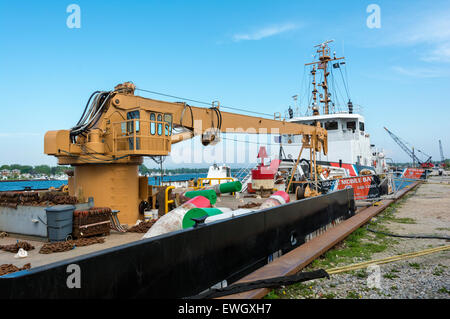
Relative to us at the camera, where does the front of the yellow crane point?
facing away from the viewer and to the right of the viewer

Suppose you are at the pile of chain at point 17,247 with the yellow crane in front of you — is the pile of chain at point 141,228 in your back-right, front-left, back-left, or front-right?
front-right

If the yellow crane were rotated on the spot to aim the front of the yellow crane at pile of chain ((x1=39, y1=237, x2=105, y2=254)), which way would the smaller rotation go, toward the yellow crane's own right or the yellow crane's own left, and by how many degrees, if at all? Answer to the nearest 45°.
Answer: approximately 135° to the yellow crane's own right

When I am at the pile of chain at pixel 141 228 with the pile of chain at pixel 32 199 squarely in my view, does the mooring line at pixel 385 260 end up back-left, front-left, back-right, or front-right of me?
back-left

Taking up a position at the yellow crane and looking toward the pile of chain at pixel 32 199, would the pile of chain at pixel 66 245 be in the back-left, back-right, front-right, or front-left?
front-left

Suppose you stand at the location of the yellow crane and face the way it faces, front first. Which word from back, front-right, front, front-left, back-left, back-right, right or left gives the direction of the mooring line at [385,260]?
right

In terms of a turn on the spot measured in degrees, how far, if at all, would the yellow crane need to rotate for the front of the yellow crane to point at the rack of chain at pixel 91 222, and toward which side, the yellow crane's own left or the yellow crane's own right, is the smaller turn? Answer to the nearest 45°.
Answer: approximately 135° to the yellow crane's own right

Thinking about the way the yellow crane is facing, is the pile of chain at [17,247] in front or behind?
behind

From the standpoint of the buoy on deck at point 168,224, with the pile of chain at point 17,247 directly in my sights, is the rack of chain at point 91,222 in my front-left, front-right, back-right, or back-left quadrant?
front-right

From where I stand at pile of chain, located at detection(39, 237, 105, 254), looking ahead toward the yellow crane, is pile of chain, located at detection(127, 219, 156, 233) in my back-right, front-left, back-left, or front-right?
front-right

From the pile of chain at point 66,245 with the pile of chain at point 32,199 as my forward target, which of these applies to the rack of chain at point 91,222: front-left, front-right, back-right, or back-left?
front-right
